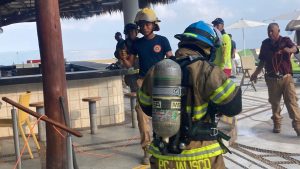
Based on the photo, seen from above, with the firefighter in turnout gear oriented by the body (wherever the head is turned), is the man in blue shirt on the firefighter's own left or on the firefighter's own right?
on the firefighter's own left

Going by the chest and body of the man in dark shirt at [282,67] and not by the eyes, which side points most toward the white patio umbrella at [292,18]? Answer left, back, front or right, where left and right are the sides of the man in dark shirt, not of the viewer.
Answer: back

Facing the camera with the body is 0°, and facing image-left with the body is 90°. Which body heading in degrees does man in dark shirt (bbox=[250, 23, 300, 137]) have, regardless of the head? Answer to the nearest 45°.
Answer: approximately 0°

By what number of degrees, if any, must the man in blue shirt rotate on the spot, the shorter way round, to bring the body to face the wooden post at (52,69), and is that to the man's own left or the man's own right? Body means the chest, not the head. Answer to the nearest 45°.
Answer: approximately 90° to the man's own right

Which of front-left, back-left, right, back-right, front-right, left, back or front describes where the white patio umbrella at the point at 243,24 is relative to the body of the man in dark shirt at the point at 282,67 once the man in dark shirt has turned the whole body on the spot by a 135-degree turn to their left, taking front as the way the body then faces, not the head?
front-left

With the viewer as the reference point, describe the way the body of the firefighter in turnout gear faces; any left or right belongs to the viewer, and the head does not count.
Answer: facing away from the viewer and to the right of the viewer

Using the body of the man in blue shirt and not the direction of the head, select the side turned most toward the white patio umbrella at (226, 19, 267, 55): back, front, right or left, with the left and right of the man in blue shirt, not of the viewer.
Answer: back

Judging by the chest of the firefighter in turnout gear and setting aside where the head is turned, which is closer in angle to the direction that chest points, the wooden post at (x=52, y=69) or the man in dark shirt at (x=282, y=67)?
the man in dark shirt
